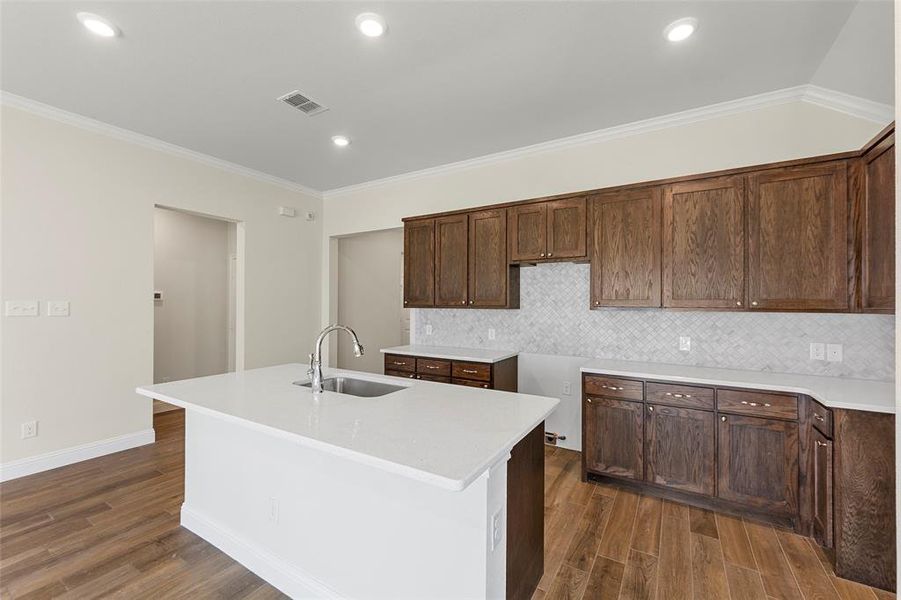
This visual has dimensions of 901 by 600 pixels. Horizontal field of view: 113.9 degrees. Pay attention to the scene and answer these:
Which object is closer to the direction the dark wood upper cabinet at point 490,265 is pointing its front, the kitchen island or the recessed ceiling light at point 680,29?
the kitchen island

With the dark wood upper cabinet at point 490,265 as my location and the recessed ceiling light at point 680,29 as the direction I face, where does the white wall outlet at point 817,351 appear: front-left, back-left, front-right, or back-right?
front-left

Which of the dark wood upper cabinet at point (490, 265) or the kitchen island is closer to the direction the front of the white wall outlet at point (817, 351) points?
the kitchen island

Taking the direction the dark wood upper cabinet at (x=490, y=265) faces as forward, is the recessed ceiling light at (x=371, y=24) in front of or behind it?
in front

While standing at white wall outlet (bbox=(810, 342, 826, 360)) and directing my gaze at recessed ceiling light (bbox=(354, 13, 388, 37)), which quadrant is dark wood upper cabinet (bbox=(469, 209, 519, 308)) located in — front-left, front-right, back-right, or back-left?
front-right

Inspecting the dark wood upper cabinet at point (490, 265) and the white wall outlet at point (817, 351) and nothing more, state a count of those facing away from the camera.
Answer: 0

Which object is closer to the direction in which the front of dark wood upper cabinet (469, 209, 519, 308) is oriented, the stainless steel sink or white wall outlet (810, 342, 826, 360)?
the stainless steel sink

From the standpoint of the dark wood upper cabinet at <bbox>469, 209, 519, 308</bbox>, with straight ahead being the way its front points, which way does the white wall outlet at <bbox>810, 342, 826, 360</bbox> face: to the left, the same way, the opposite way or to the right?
the same way

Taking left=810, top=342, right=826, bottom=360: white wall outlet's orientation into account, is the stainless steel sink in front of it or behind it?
in front

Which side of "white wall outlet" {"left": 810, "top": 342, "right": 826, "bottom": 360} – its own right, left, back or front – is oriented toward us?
front

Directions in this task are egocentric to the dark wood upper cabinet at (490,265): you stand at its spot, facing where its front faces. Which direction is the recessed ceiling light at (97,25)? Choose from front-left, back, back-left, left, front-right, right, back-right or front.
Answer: front

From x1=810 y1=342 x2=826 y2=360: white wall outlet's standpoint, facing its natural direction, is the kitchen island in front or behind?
in front
